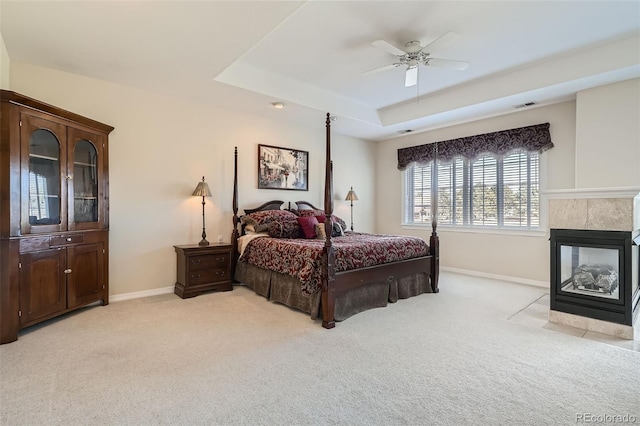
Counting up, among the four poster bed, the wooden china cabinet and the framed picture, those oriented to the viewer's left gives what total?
0

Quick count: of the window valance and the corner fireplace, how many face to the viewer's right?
0

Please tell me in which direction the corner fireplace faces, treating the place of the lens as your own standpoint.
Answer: facing the viewer and to the left of the viewer

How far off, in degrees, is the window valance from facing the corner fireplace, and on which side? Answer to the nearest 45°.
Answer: approximately 90° to its left

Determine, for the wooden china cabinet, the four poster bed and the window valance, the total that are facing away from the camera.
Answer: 0

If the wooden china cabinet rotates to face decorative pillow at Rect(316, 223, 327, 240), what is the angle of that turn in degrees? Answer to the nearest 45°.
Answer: approximately 45° to its left

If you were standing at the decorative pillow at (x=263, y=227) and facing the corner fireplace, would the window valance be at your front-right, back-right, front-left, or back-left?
front-left

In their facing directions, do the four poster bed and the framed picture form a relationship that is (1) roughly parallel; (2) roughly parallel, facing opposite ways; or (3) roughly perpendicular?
roughly parallel

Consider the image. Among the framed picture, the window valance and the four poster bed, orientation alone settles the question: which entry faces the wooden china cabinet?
the window valance

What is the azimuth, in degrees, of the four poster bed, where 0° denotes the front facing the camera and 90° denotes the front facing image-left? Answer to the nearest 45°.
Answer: approximately 315°

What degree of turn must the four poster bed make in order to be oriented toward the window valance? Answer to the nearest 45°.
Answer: approximately 90° to its left

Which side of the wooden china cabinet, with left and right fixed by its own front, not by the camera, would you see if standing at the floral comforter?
front

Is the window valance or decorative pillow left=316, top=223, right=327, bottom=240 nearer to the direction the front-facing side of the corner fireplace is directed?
the decorative pillow

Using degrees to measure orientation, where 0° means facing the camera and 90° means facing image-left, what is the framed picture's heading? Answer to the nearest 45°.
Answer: approximately 315°

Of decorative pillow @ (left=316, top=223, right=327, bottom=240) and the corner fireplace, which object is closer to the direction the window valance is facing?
the decorative pillow
